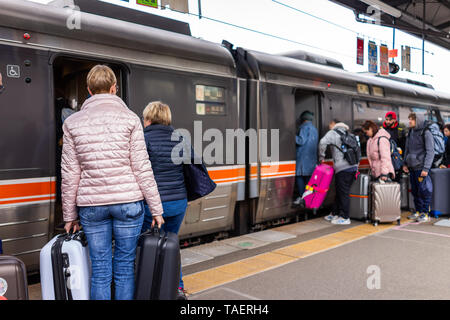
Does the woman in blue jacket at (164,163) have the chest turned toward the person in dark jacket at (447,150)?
no

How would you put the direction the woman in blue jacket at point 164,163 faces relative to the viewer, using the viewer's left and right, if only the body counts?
facing away from the viewer and to the left of the viewer

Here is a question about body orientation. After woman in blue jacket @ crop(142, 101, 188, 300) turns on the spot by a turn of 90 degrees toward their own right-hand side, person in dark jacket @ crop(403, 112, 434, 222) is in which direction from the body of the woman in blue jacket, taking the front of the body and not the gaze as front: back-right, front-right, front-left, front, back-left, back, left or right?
front

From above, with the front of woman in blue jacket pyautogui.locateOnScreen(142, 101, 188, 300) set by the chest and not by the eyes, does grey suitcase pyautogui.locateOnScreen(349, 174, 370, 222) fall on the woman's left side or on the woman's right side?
on the woman's right side

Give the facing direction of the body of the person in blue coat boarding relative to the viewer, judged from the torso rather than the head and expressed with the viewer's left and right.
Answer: facing away from the viewer and to the left of the viewer

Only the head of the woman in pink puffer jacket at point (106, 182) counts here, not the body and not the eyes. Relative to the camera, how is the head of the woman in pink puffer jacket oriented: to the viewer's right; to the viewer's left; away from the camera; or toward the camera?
away from the camera

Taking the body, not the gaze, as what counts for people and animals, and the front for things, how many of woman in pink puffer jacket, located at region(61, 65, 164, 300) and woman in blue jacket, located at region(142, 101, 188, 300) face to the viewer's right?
0

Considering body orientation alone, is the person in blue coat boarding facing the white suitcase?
no

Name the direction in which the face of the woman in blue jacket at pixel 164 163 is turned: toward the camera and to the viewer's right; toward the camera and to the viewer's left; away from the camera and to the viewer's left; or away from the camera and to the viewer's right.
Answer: away from the camera and to the viewer's left

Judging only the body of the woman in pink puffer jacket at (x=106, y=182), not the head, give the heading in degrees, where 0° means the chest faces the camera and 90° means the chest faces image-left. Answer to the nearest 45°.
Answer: approximately 180°

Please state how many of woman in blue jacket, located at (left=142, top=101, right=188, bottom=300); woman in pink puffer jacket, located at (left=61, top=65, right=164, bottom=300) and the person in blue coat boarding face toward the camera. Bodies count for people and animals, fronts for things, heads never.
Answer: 0

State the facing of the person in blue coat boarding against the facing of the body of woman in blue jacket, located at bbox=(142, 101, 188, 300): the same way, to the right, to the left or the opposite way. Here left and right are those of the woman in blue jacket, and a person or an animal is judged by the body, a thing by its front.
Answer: the same way
